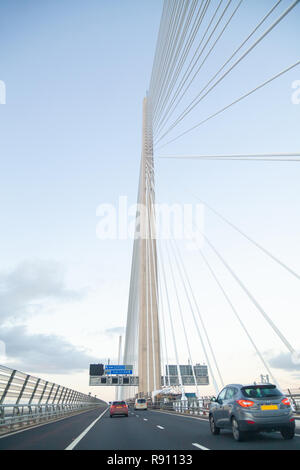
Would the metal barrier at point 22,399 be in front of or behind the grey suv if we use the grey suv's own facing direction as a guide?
in front

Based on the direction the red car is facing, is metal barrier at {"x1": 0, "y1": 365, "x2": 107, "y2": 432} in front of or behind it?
behind

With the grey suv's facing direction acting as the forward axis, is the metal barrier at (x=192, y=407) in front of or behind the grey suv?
in front

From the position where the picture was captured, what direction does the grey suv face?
facing away from the viewer and to the left of the viewer

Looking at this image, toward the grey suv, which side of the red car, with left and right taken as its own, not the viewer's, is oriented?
back

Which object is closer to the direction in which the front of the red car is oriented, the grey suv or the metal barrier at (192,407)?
the metal barrier

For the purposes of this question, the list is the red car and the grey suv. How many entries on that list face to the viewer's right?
0

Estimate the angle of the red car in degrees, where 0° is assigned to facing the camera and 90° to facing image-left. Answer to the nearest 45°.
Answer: approximately 180°
